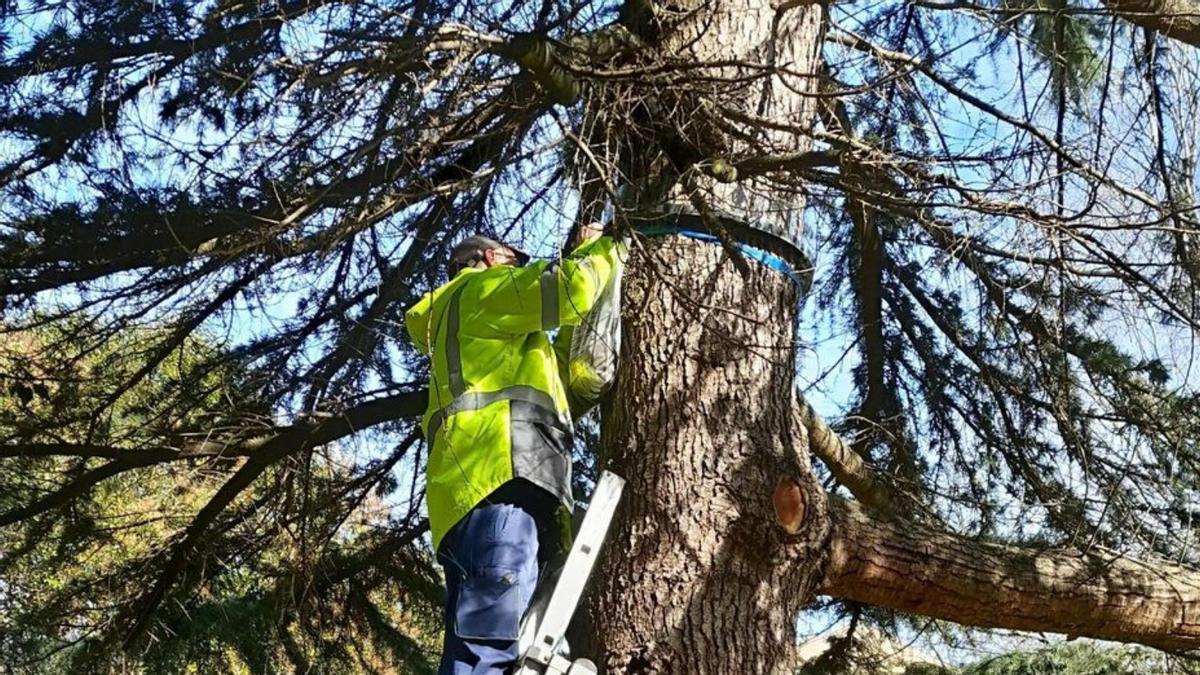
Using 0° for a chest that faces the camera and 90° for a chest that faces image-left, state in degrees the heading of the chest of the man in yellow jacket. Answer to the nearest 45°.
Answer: approximately 225°

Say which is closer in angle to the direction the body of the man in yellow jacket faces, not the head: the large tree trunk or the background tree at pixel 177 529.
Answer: the large tree trunk

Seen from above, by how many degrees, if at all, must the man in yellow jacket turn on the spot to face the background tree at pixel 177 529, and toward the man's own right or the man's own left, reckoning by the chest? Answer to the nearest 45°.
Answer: approximately 90° to the man's own left

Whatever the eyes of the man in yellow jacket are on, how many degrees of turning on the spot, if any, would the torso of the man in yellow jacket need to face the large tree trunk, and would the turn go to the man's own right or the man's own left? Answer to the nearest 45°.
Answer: approximately 45° to the man's own right
